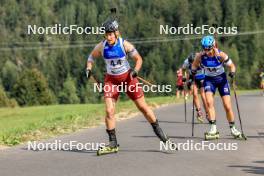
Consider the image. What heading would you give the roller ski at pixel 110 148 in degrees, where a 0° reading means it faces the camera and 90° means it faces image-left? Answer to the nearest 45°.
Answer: approximately 45°
